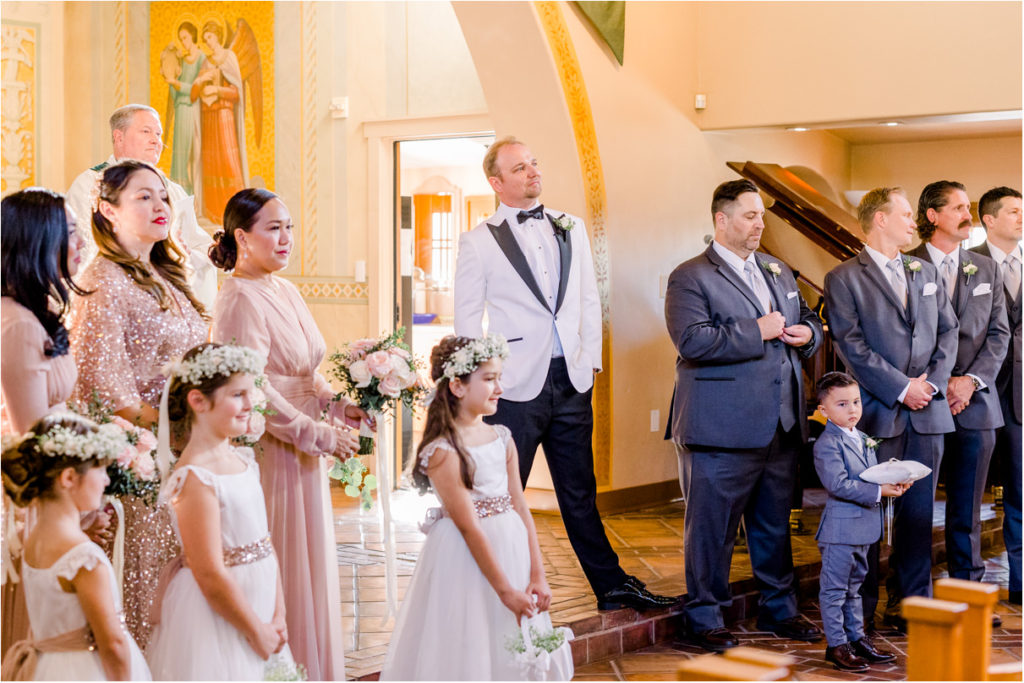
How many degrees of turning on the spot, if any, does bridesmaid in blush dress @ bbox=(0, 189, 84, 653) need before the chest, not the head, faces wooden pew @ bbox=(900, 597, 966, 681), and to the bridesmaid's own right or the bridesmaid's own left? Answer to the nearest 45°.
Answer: approximately 45° to the bridesmaid's own right

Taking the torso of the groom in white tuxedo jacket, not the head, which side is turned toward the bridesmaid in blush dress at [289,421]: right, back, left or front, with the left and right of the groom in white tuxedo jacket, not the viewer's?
right

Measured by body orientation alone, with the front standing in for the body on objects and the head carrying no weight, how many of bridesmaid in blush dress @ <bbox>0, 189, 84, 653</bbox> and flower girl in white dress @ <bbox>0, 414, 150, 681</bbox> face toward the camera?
0

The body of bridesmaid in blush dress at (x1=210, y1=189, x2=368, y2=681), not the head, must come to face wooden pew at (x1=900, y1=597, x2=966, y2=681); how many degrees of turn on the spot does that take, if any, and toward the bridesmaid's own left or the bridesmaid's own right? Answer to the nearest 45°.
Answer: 0° — they already face it

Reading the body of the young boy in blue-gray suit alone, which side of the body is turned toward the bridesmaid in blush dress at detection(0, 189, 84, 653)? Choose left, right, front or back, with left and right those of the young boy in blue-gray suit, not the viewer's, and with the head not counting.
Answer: right

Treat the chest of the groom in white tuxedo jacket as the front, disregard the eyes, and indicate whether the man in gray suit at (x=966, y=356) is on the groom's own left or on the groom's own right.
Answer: on the groom's own left

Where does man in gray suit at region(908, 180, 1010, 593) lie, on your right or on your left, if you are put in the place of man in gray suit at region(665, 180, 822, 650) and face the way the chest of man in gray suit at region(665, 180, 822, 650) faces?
on your left

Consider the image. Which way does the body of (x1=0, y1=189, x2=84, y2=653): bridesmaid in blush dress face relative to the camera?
to the viewer's right

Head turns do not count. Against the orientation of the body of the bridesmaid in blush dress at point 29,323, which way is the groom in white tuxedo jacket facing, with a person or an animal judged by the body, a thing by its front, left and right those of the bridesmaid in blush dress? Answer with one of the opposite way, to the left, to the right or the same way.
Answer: to the right

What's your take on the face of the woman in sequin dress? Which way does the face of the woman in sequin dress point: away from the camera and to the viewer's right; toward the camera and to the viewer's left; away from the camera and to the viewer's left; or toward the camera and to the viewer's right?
toward the camera and to the viewer's right
